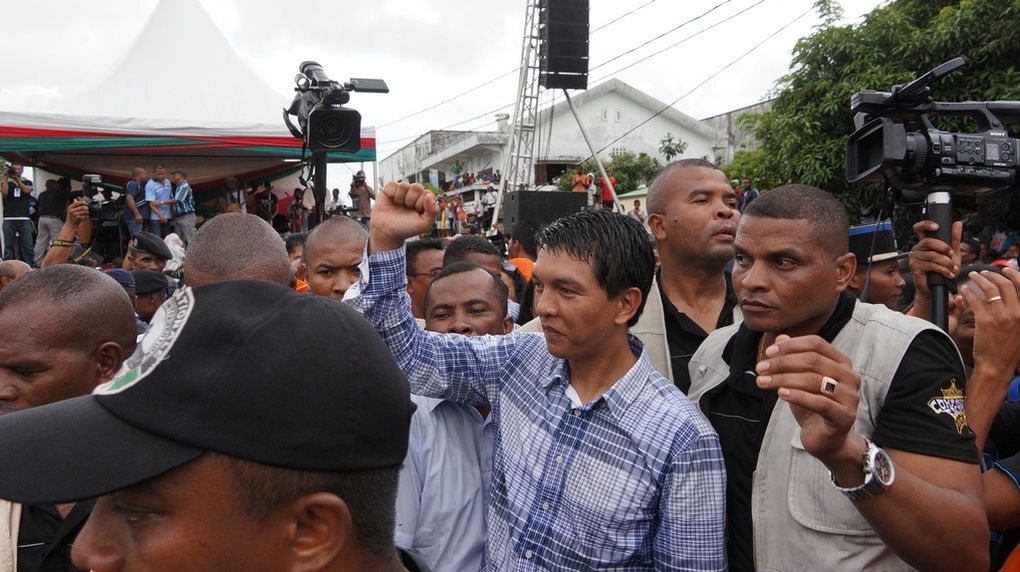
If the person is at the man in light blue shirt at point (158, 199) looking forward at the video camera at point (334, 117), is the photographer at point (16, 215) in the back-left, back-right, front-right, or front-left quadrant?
back-right

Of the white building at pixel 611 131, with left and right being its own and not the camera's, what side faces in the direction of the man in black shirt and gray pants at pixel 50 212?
front

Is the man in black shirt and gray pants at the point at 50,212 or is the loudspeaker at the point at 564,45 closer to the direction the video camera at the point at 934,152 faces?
the man in black shirt and gray pants

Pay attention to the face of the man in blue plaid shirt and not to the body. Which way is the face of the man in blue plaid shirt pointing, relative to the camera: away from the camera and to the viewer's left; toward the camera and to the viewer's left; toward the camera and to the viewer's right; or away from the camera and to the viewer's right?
toward the camera and to the viewer's left

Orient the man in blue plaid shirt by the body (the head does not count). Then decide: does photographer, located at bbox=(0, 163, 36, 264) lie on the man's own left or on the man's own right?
on the man's own right

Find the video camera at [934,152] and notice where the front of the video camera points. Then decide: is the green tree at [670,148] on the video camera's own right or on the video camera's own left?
on the video camera's own right

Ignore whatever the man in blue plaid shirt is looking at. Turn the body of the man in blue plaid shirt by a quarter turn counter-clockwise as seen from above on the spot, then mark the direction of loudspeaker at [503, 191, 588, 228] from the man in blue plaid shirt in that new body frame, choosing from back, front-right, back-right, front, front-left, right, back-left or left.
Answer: back-left

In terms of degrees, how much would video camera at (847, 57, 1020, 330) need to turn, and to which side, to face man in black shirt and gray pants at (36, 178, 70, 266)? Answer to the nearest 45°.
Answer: approximately 45° to its right

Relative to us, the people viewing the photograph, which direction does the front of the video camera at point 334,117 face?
facing the viewer and to the right of the viewer

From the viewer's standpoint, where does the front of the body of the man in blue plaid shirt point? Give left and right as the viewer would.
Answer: facing the viewer and to the left of the viewer

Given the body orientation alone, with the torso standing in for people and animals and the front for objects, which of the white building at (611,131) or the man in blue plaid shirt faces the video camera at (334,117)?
the white building

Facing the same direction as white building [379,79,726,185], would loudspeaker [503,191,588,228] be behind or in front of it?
in front

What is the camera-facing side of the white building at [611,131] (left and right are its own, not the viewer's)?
front

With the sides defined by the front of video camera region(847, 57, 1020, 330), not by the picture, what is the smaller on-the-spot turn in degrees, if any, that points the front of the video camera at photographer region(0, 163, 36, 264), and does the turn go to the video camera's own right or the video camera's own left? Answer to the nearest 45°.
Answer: approximately 45° to the video camera's own right

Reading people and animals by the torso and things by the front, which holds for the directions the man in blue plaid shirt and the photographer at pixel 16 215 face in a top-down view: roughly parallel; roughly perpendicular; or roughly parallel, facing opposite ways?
roughly perpendicular

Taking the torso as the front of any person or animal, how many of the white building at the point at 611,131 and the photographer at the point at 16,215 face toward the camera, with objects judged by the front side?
2

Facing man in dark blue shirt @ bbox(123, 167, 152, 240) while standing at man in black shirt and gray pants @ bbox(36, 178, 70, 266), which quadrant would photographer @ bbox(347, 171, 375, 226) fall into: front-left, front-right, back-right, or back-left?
front-left

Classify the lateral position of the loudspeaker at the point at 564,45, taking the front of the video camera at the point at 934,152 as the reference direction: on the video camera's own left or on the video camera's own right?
on the video camera's own right
